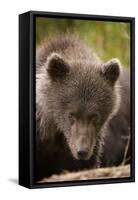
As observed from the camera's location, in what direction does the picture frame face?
facing the viewer and to the right of the viewer
